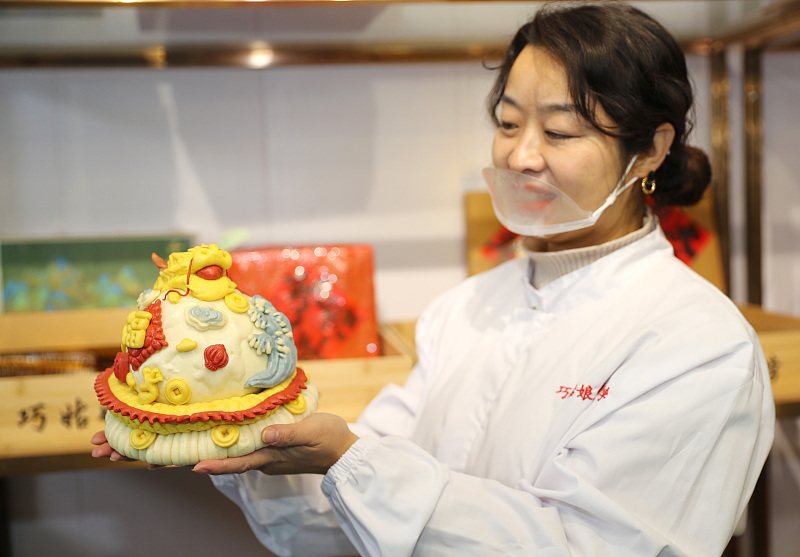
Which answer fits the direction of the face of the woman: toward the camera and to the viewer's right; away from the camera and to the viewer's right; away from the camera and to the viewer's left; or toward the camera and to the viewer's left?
toward the camera and to the viewer's left

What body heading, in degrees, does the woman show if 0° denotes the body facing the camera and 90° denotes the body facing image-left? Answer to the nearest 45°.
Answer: approximately 45°

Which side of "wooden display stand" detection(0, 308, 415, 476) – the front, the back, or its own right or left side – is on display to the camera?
front

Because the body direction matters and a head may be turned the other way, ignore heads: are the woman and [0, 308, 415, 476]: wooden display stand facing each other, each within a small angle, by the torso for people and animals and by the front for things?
no

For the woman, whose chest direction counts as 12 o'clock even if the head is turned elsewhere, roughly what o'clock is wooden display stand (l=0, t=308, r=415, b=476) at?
The wooden display stand is roughly at 2 o'clock from the woman.

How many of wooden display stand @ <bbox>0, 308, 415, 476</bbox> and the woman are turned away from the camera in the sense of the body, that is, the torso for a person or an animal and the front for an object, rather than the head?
0

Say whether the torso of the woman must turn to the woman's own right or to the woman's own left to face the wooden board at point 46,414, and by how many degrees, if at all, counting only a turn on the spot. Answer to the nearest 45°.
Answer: approximately 45° to the woman's own right

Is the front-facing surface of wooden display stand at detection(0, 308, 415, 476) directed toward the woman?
no
